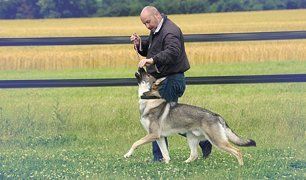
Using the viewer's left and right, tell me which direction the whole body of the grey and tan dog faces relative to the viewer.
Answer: facing to the left of the viewer
